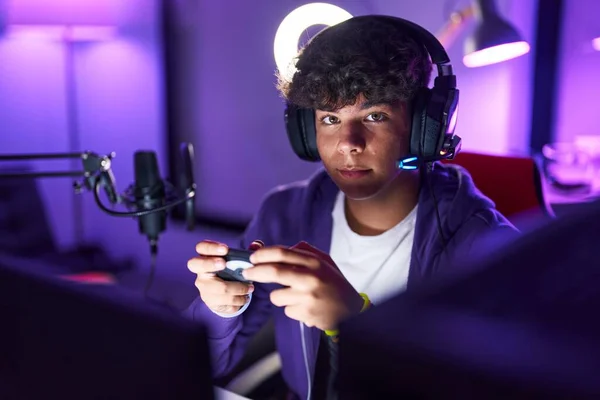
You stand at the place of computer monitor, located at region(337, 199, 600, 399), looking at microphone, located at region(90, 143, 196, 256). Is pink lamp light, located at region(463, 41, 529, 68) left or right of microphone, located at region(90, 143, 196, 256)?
right

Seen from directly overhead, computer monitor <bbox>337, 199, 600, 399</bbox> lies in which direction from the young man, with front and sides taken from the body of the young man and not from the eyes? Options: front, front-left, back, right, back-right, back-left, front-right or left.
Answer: front-left

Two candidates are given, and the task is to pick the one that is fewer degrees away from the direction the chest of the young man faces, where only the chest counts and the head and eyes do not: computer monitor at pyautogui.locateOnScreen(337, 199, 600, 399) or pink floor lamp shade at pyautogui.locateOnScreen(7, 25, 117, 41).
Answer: the computer monitor

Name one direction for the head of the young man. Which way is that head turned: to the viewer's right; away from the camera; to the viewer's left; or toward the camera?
toward the camera

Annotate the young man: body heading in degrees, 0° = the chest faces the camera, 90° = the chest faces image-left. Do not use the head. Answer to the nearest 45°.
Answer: approximately 45°

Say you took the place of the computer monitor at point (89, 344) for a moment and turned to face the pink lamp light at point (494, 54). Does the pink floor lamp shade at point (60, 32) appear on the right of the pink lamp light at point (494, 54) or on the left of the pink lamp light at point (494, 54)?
left

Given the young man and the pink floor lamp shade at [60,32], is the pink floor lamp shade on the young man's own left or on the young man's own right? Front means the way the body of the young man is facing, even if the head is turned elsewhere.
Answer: on the young man's own right

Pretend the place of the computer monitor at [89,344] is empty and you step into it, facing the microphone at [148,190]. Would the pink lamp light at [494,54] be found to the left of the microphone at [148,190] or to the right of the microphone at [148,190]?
right
